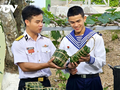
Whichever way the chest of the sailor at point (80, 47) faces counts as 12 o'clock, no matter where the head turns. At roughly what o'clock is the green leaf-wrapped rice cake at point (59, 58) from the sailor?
The green leaf-wrapped rice cake is roughly at 1 o'clock from the sailor.

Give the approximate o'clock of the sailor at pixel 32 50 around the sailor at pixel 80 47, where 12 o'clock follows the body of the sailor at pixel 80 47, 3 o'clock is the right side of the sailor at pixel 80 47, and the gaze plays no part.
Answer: the sailor at pixel 32 50 is roughly at 2 o'clock from the sailor at pixel 80 47.

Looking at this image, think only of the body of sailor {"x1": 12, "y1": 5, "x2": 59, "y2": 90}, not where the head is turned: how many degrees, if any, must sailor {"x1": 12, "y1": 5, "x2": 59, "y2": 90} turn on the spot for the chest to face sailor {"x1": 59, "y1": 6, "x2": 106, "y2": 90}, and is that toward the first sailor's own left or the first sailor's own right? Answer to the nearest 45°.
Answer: approximately 45° to the first sailor's own left

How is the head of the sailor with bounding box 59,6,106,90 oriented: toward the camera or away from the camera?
toward the camera

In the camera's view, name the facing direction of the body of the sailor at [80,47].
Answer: toward the camera

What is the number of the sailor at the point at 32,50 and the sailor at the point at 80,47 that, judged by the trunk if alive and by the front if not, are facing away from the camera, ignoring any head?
0
